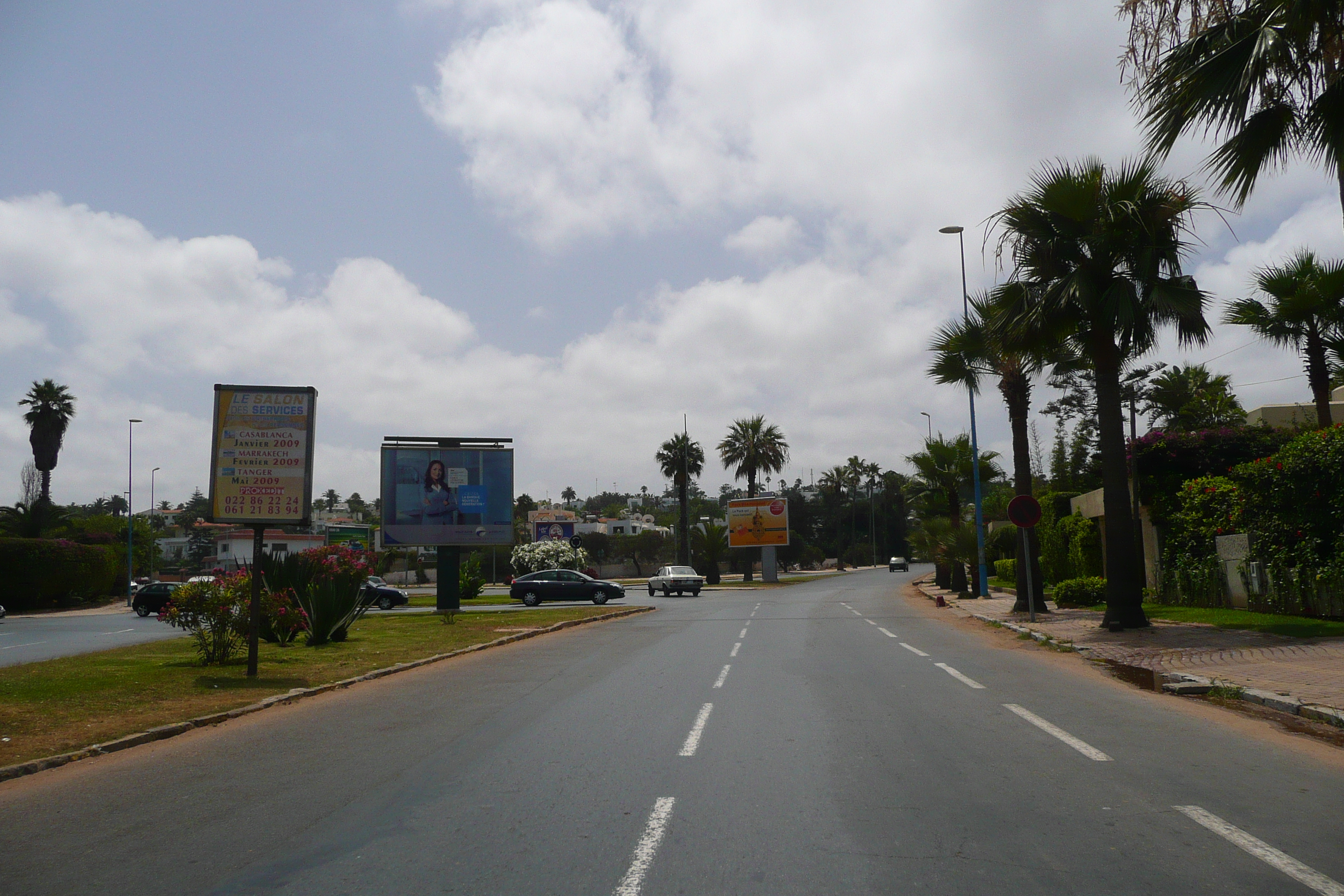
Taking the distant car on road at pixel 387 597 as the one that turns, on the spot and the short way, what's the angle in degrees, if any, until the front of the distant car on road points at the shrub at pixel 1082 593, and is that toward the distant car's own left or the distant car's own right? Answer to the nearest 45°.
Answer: approximately 45° to the distant car's own right

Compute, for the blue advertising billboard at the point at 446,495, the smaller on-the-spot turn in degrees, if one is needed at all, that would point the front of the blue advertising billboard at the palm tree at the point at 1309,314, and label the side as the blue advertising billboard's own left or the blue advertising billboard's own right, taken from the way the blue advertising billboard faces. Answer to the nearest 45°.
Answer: approximately 45° to the blue advertising billboard's own left

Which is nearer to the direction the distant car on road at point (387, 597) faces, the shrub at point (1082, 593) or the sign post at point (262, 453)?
the shrub

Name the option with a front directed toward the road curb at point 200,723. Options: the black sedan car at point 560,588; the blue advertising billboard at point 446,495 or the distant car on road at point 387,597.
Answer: the blue advertising billboard

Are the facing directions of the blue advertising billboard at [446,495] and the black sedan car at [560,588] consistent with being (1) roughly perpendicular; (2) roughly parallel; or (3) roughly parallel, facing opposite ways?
roughly perpendicular

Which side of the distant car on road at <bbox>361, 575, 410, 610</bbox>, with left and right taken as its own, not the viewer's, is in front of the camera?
right

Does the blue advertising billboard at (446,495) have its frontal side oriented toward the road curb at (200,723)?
yes

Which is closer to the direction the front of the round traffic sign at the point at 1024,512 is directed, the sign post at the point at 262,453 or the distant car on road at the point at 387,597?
the sign post
